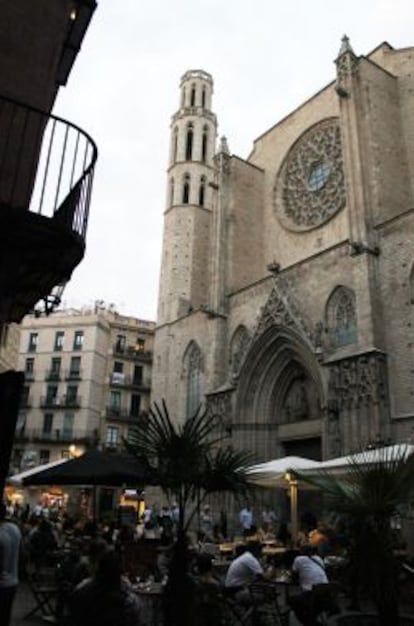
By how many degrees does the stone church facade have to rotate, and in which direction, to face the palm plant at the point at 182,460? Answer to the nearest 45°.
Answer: approximately 45° to its left

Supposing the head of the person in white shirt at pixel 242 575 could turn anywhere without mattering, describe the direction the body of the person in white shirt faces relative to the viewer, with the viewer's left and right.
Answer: facing away from the viewer and to the right of the viewer

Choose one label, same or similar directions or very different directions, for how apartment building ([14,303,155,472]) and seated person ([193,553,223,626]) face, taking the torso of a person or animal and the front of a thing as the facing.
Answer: very different directions

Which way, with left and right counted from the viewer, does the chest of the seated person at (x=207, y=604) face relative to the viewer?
facing away from the viewer

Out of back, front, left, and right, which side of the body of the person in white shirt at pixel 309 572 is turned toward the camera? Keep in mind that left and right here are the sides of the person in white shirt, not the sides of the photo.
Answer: back

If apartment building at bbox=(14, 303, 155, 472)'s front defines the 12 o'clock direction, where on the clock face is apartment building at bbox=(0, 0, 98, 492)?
apartment building at bbox=(0, 0, 98, 492) is roughly at 12 o'clock from apartment building at bbox=(14, 303, 155, 472).

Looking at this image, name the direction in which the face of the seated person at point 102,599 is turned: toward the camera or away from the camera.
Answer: away from the camera

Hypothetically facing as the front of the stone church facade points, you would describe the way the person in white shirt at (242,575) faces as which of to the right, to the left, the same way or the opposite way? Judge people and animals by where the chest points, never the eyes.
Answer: the opposite way

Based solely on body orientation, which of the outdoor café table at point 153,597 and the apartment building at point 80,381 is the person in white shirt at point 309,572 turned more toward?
the apartment building

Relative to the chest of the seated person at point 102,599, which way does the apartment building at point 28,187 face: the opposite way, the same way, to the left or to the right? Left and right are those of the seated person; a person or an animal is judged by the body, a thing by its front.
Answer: to the right

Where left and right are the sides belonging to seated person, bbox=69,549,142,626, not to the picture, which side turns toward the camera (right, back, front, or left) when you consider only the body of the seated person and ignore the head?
back

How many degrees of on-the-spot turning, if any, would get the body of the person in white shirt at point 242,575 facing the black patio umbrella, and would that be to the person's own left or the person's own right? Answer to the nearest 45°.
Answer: approximately 90° to the person's own left
